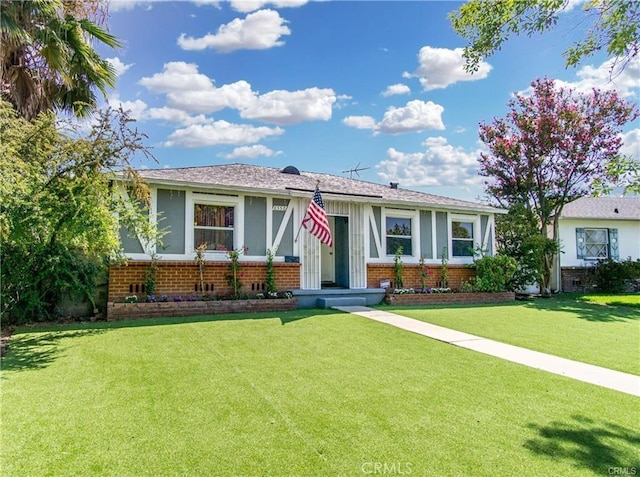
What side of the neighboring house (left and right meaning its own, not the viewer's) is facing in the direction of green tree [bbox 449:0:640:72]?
front

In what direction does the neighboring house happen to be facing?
toward the camera
